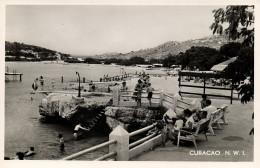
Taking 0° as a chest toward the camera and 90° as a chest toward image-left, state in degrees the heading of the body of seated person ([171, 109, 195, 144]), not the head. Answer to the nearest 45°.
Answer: approximately 90°

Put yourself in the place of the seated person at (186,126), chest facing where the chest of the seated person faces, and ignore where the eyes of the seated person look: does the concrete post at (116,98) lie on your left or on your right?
on your right

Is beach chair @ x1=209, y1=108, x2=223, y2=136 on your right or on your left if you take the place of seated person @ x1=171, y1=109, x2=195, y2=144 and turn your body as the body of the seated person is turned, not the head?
on your right

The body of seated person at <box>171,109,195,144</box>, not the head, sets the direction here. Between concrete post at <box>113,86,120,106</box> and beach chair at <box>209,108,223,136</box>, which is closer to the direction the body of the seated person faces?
the concrete post

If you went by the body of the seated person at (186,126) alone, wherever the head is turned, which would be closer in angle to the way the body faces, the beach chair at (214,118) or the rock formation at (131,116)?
the rock formation
